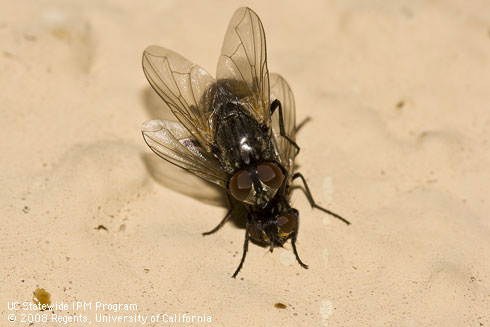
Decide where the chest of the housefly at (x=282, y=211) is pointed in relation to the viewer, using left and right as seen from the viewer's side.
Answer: facing the viewer

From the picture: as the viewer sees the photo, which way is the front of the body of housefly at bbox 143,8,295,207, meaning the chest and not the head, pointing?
toward the camera
